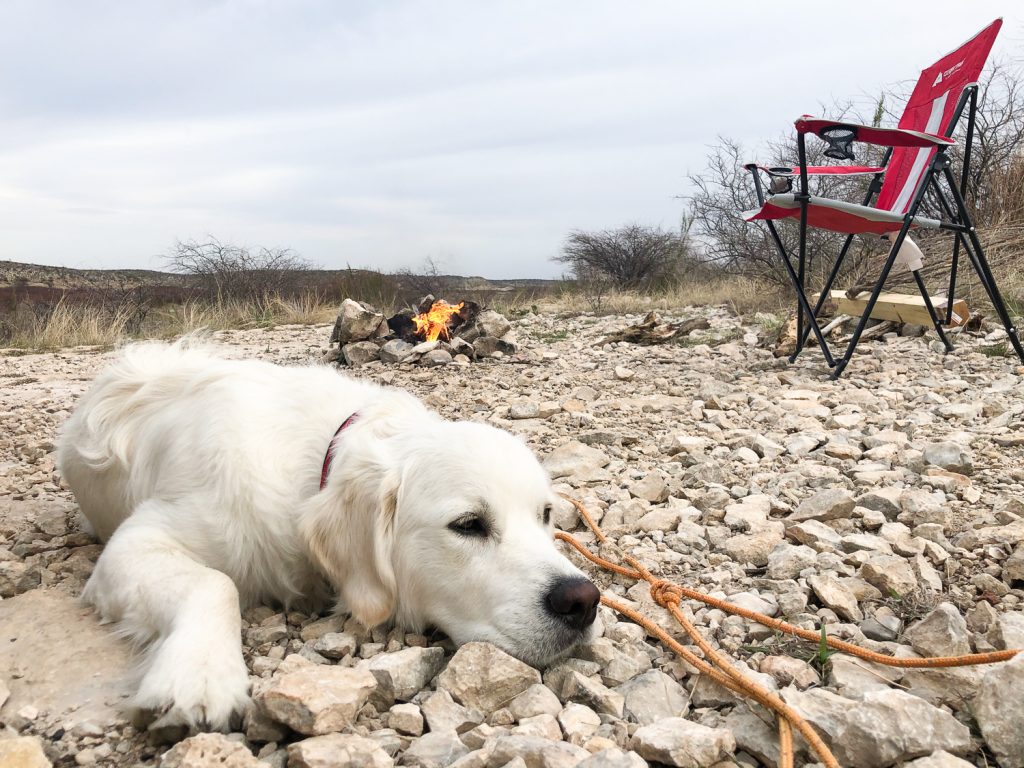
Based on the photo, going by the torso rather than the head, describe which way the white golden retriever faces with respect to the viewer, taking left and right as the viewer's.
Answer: facing the viewer and to the right of the viewer

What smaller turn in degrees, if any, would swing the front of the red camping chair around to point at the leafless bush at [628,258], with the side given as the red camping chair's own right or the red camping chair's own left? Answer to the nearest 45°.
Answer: approximately 90° to the red camping chair's own right

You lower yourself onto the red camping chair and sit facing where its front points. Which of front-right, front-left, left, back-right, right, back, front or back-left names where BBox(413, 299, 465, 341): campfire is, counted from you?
front-right

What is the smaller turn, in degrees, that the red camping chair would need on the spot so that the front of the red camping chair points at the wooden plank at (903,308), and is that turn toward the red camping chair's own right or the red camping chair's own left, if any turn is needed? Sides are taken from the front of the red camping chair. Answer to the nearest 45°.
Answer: approximately 135° to the red camping chair's own right

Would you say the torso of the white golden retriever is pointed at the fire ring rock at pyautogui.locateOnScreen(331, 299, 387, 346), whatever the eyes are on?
no

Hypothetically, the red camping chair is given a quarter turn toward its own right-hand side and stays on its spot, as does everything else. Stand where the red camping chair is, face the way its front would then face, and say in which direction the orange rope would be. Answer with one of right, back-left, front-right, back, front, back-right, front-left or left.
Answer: back-left

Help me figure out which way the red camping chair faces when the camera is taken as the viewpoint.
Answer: facing the viewer and to the left of the viewer

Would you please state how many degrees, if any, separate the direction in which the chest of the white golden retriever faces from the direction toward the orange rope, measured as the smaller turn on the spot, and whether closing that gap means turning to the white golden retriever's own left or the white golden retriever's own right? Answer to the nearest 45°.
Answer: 0° — it already faces it

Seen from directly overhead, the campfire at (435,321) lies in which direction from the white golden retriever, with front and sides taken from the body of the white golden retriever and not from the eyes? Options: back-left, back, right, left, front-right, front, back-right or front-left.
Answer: back-left

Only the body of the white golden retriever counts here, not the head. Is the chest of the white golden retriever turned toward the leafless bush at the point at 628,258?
no

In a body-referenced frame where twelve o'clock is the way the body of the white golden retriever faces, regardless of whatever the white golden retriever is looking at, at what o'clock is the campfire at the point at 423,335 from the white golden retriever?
The campfire is roughly at 8 o'clock from the white golden retriever.

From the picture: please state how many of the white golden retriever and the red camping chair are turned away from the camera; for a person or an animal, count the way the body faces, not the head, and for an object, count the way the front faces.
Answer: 0

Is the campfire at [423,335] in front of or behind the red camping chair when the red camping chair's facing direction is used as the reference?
in front

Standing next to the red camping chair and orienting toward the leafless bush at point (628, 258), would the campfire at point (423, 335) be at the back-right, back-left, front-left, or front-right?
front-left

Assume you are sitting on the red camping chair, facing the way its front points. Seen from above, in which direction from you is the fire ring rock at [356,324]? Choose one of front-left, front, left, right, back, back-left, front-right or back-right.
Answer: front-right

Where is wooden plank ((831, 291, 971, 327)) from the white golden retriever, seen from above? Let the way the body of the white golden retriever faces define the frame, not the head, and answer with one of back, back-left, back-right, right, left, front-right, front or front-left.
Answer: left
